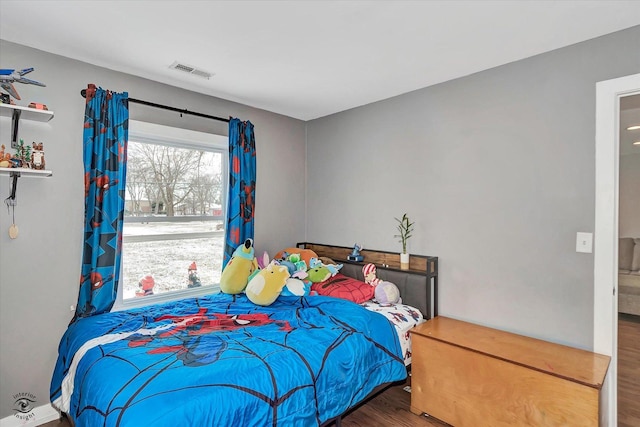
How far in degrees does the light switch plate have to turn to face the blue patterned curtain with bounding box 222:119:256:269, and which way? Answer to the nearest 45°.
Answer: approximately 45° to its right

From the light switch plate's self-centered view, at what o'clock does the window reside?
The window is roughly at 1 o'clock from the light switch plate.

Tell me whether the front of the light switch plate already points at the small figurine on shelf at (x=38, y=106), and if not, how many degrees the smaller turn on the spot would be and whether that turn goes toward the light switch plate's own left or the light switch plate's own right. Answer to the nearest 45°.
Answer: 0° — it already faces it

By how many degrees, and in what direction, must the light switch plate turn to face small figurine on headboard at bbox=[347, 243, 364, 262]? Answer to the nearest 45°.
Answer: approximately 45° to its right

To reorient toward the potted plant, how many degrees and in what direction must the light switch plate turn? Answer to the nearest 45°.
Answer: approximately 45° to its right

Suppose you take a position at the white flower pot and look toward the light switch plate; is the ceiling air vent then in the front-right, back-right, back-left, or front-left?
back-right

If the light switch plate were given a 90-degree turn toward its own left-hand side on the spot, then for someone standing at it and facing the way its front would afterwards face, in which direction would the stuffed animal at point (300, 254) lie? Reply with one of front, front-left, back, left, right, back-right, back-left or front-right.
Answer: back-right

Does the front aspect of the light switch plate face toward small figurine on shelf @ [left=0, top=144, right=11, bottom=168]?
no

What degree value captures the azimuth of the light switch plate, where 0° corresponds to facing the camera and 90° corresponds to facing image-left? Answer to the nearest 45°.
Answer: approximately 45°

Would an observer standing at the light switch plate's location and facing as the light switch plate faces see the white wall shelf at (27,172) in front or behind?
in front
